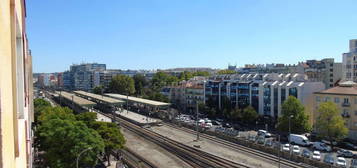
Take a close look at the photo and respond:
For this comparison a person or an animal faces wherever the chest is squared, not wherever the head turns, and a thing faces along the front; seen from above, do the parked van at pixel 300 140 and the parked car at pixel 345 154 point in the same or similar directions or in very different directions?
same or similar directions

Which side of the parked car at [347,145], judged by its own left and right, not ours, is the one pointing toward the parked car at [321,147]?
right

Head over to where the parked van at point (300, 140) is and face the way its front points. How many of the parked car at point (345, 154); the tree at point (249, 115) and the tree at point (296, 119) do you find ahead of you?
1

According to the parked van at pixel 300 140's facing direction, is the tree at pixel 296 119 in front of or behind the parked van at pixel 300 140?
behind

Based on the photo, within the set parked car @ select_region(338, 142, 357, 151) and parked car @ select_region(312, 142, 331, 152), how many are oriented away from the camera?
0

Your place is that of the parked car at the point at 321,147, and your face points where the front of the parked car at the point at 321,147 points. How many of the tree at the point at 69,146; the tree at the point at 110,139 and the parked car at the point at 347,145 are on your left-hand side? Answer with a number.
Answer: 1

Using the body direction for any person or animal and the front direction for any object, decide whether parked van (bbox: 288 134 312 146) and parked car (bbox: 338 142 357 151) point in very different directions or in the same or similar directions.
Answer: same or similar directions

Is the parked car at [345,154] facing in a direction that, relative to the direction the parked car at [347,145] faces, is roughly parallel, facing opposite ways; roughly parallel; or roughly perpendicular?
roughly parallel

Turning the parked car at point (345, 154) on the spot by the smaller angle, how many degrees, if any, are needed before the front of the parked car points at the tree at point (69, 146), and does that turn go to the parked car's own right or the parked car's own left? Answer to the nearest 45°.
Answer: approximately 90° to the parked car's own right

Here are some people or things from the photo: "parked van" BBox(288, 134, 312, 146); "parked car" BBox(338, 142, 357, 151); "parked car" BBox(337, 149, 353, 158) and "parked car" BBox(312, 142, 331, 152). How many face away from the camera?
0

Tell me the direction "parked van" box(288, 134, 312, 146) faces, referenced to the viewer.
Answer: facing the viewer and to the right of the viewer
